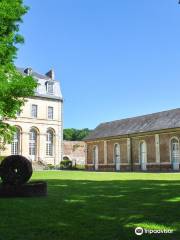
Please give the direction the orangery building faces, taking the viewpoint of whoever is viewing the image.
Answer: facing the viewer and to the left of the viewer
